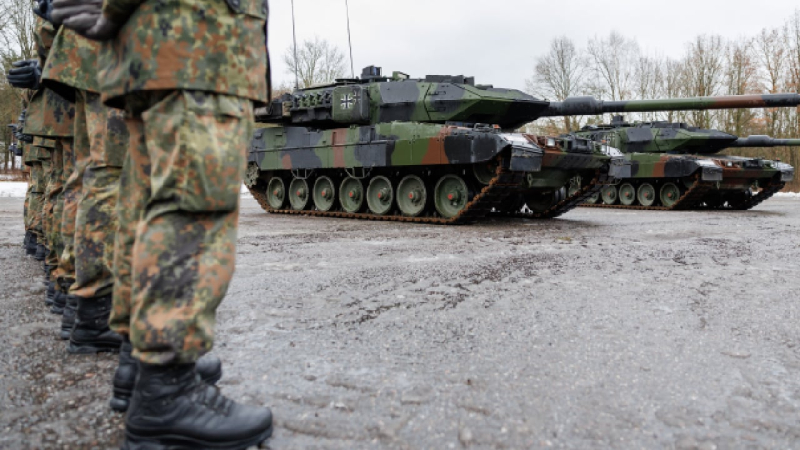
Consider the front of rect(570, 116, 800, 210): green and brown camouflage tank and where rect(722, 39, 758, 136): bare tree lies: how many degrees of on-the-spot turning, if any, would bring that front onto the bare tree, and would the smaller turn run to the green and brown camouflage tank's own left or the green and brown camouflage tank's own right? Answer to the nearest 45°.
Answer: approximately 135° to the green and brown camouflage tank's own left

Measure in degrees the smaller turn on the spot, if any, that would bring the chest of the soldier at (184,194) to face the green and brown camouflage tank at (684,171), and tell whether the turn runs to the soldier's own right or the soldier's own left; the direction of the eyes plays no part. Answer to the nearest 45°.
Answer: approximately 45° to the soldier's own left

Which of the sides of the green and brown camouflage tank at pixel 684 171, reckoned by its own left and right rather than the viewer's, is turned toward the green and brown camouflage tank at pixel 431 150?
right

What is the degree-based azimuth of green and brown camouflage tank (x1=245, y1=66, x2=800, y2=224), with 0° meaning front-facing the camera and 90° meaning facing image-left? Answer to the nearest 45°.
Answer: approximately 315°

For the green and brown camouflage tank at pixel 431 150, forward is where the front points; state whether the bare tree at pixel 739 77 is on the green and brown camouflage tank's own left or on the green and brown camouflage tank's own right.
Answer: on the green and brown camouflage tank's own left

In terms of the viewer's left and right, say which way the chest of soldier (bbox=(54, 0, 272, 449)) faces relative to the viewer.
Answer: facing to the right of the viewer

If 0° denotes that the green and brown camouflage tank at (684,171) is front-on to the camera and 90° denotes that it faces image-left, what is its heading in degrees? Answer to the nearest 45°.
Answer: approximately 315°
